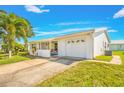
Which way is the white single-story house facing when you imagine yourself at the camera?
facing the viewer and to the left of the viewer

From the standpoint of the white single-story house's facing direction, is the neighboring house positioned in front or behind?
behind

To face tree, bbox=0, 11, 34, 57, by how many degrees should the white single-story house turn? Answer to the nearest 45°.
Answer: approximately 45° to its right

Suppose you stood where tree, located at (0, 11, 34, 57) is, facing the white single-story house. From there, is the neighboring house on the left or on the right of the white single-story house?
left
